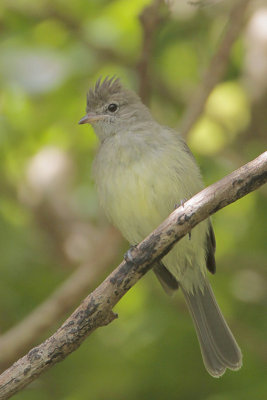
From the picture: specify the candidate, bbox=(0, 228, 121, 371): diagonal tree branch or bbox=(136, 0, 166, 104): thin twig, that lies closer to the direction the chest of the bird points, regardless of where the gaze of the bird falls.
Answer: the diagonal tree branch

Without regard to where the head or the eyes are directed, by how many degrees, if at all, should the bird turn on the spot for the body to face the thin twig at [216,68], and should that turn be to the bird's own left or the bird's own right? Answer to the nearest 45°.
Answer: approximately 135° to the bird's own left

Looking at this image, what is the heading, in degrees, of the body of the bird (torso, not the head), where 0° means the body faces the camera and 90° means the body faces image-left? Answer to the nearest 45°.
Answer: approximately 45°
